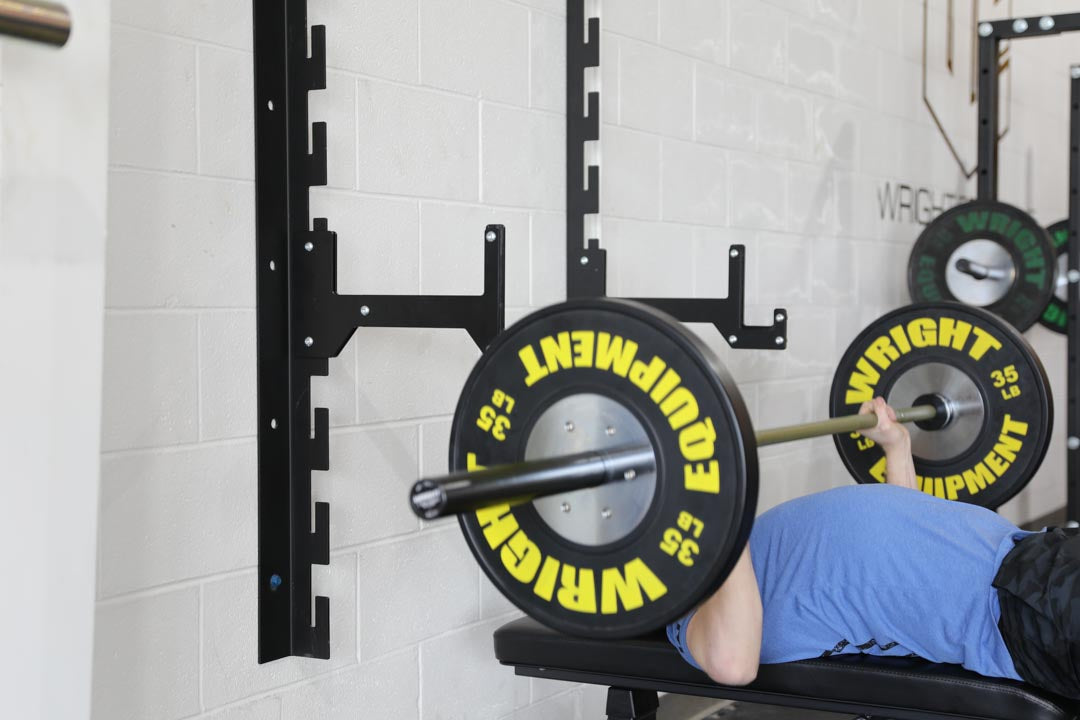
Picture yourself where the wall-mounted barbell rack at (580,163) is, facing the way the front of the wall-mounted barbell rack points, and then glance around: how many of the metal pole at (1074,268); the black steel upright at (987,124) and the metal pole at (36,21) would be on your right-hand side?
1

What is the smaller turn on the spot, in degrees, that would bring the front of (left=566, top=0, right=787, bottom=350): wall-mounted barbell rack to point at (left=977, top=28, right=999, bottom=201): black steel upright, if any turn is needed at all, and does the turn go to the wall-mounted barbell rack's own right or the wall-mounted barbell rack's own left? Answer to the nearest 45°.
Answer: approximately 45° to the wall-mounted barbell rack's own left

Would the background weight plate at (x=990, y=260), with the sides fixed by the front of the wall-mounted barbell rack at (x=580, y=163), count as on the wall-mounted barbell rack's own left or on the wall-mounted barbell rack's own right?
on the wall-mounted barbell rack's own left

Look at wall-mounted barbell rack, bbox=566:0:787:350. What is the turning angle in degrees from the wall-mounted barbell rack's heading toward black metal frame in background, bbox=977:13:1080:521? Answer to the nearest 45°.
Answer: approximately 45° to its left
